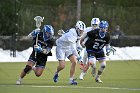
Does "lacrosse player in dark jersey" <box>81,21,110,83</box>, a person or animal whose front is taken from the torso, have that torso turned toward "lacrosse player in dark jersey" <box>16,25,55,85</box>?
no

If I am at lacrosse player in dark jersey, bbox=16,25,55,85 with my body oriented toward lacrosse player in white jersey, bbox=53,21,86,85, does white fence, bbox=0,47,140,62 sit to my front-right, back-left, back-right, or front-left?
front-left

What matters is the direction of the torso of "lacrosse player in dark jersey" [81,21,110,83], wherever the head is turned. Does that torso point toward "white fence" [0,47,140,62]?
no

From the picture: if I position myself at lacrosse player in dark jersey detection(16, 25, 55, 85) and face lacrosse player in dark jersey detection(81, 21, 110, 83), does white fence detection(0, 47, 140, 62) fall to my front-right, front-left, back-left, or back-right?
front-left

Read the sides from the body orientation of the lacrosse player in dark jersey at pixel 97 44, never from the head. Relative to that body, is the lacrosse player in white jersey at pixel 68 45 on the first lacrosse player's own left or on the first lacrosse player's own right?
on the first lacrosse player's own right

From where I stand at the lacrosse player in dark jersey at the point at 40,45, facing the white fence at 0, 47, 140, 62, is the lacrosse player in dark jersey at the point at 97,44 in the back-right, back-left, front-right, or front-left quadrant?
front-right
